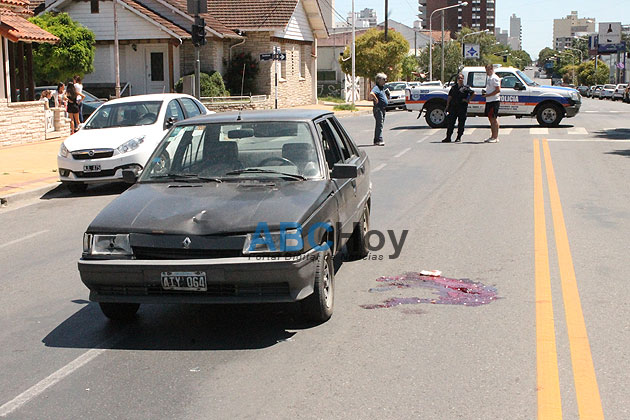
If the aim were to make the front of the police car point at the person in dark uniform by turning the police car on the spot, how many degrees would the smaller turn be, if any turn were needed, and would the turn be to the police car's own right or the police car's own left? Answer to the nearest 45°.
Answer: approximately 90° to the police car's own right

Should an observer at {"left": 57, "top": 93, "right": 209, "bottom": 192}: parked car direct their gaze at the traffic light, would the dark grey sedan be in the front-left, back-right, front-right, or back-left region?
back-right

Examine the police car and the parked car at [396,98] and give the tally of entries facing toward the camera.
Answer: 1

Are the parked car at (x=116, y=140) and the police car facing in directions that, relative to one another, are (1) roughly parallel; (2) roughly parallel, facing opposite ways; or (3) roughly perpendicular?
roughly perpendicular

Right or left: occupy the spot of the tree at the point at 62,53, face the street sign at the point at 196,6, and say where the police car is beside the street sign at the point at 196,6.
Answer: left

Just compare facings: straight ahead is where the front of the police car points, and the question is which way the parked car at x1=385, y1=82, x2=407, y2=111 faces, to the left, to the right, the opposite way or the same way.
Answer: to the right

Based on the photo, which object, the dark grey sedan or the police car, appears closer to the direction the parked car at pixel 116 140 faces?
the dark grey sedan

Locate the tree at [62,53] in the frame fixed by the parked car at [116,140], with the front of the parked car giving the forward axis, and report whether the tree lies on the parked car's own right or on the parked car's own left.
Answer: on the parked car's own right

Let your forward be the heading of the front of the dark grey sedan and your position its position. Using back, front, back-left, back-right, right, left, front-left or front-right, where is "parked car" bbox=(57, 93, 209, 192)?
back-right

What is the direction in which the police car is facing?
to the viewer's right

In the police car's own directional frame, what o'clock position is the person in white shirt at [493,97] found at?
The person in white shirt is roughly at 3 o'clock from the police car.

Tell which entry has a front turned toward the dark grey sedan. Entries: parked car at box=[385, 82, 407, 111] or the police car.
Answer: the parked car
